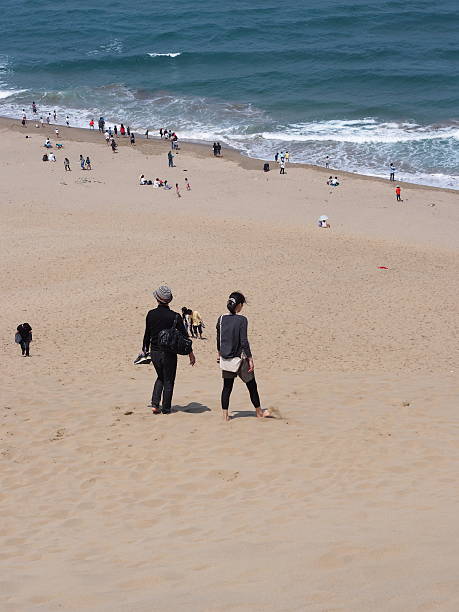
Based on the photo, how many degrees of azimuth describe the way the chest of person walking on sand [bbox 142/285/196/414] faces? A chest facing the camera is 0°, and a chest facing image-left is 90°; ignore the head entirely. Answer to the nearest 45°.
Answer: approximately 180°

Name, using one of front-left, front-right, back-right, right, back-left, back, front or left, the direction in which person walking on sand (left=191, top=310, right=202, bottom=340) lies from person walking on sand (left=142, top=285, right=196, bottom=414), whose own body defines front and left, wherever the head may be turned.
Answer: front

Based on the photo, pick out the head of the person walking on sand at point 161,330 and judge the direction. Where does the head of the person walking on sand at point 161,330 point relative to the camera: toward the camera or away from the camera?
away from the camera

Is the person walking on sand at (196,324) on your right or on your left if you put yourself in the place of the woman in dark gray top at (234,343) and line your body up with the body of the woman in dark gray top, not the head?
on your left

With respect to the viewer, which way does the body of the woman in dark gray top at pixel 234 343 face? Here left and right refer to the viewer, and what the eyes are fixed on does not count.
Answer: facing away from the viewer and to the right of the viewer

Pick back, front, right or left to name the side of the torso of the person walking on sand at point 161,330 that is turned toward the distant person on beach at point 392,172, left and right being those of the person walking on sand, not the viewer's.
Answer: front

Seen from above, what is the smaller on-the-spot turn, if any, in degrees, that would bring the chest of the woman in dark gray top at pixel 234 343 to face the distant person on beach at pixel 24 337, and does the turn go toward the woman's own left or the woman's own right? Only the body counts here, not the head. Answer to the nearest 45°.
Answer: approximately 90° to the woman's own left

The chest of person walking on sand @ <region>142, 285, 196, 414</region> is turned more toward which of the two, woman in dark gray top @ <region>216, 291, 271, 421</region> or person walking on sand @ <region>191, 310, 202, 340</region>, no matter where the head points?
the person walking on sand

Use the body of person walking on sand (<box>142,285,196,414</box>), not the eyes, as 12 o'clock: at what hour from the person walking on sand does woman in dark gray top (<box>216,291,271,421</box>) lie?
The woman in dark gray top is roughly at 4 o'clock from the person walking on sand.

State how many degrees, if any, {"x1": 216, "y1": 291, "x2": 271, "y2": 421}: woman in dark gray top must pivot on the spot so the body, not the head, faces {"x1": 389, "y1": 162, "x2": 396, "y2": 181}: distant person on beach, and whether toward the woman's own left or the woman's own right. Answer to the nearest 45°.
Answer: approximately 45° to the woman's own left
